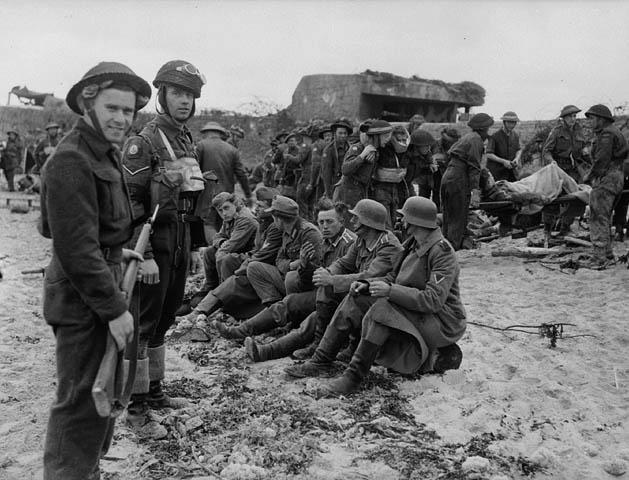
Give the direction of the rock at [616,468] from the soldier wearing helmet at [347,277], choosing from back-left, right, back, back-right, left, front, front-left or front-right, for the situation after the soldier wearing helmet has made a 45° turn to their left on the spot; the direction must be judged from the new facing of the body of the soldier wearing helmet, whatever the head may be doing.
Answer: left

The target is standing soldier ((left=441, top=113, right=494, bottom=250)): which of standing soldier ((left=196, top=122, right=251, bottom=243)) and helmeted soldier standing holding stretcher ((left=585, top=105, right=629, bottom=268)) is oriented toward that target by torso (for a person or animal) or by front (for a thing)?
the helmeted soldier standing holding stretcher

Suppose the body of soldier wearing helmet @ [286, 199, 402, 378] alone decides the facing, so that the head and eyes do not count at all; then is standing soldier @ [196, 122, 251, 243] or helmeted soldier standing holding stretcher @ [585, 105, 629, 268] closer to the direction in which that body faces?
the standing soldier

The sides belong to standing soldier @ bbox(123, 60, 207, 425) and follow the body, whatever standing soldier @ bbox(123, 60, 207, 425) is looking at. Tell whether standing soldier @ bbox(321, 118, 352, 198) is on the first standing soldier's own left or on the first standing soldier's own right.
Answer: on the first standing soldier's own left

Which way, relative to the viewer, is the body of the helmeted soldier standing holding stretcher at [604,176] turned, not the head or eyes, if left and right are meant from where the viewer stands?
facing to the left of the viewer

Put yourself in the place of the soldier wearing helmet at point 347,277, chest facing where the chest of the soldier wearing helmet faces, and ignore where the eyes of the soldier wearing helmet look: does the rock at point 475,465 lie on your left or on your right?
on your left

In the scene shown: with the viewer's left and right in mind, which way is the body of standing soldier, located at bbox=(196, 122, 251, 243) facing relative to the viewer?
facing away from the viewer
